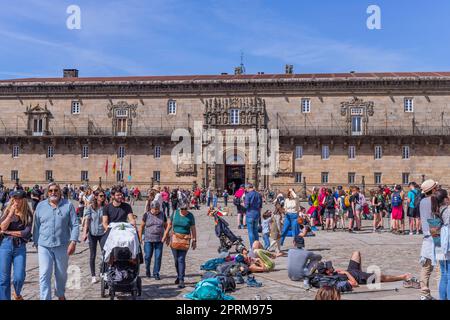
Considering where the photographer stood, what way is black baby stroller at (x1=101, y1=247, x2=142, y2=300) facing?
facing the viewer

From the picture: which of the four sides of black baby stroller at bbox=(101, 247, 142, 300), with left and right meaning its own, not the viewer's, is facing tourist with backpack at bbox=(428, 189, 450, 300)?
left

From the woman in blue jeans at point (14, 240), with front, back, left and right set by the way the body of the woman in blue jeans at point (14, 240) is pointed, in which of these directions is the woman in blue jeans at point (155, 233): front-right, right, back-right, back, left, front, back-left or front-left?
back-left

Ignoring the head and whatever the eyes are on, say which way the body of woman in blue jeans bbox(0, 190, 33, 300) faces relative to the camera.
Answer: toward the camera

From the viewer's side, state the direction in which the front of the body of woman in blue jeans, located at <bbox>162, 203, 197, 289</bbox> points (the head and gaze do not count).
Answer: toward the camera

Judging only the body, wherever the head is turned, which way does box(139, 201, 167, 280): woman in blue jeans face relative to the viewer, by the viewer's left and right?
facing the viewer

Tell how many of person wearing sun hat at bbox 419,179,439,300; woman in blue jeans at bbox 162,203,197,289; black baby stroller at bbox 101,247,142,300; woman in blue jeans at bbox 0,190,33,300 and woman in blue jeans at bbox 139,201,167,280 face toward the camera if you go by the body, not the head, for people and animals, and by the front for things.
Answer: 4

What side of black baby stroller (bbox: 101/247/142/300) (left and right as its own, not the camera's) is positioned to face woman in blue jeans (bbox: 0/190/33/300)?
right
